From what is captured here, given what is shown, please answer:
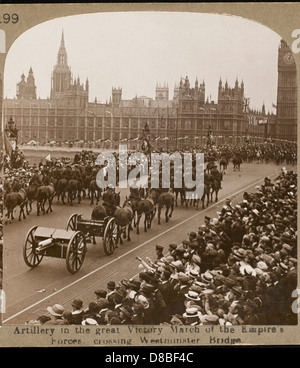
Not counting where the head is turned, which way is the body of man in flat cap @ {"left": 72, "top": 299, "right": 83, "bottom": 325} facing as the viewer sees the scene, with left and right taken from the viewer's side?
facing away from the viewer and to the left of the viewer
